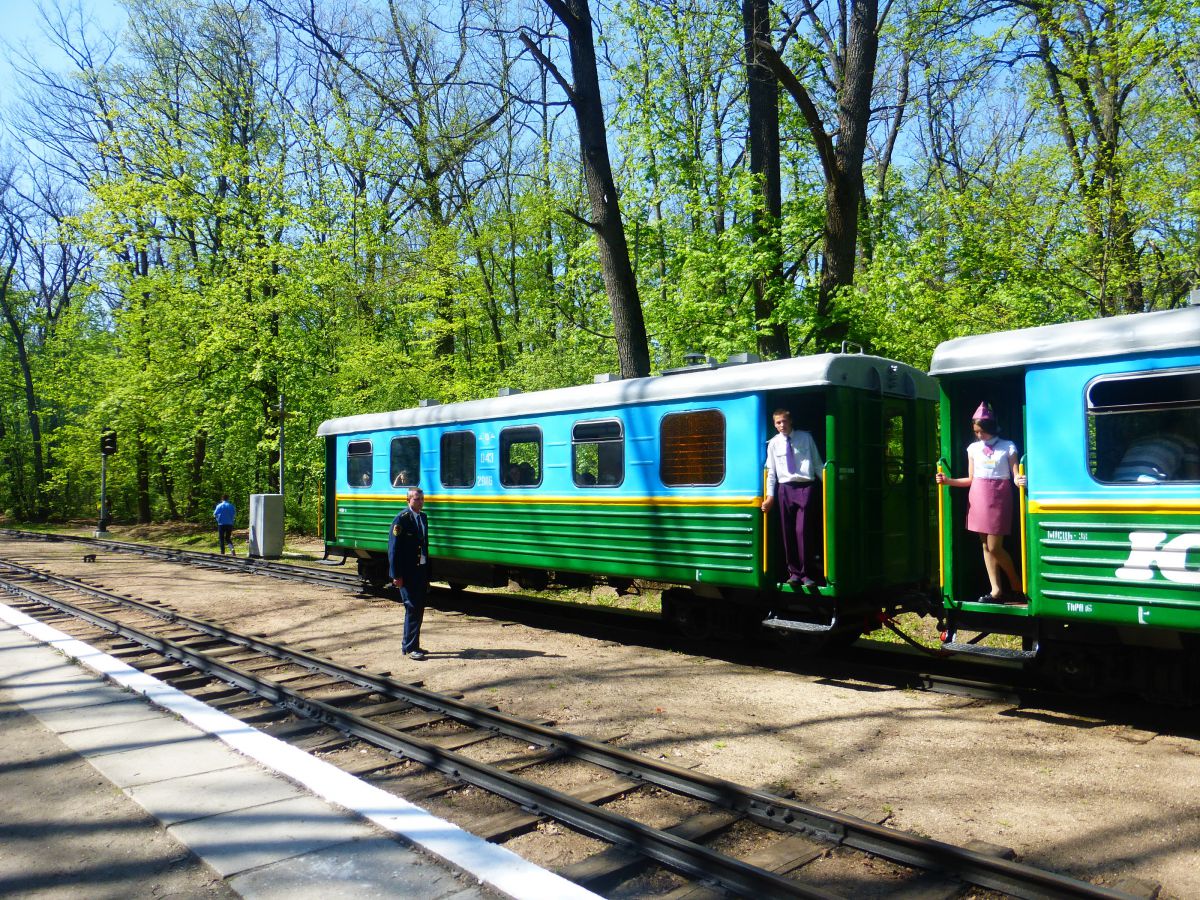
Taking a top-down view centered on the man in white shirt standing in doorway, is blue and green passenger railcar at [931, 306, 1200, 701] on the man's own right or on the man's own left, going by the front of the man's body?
on the man's own left

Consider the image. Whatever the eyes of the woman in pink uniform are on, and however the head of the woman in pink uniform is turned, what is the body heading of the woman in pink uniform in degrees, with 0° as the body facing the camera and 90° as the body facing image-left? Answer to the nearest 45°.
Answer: approximately 45°

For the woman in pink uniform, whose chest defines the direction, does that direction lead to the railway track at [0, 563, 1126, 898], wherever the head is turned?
yes

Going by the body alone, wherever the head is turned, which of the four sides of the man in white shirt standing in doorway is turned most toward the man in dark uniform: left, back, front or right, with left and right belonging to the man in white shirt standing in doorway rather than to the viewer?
right

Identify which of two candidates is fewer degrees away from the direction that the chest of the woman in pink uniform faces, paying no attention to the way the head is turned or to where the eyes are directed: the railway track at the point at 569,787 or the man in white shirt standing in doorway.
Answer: the railway track

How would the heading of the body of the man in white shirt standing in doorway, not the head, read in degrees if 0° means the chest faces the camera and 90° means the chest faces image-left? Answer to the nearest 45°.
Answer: approximately 0°

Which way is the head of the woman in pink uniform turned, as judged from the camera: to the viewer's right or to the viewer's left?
to the viewer's left
